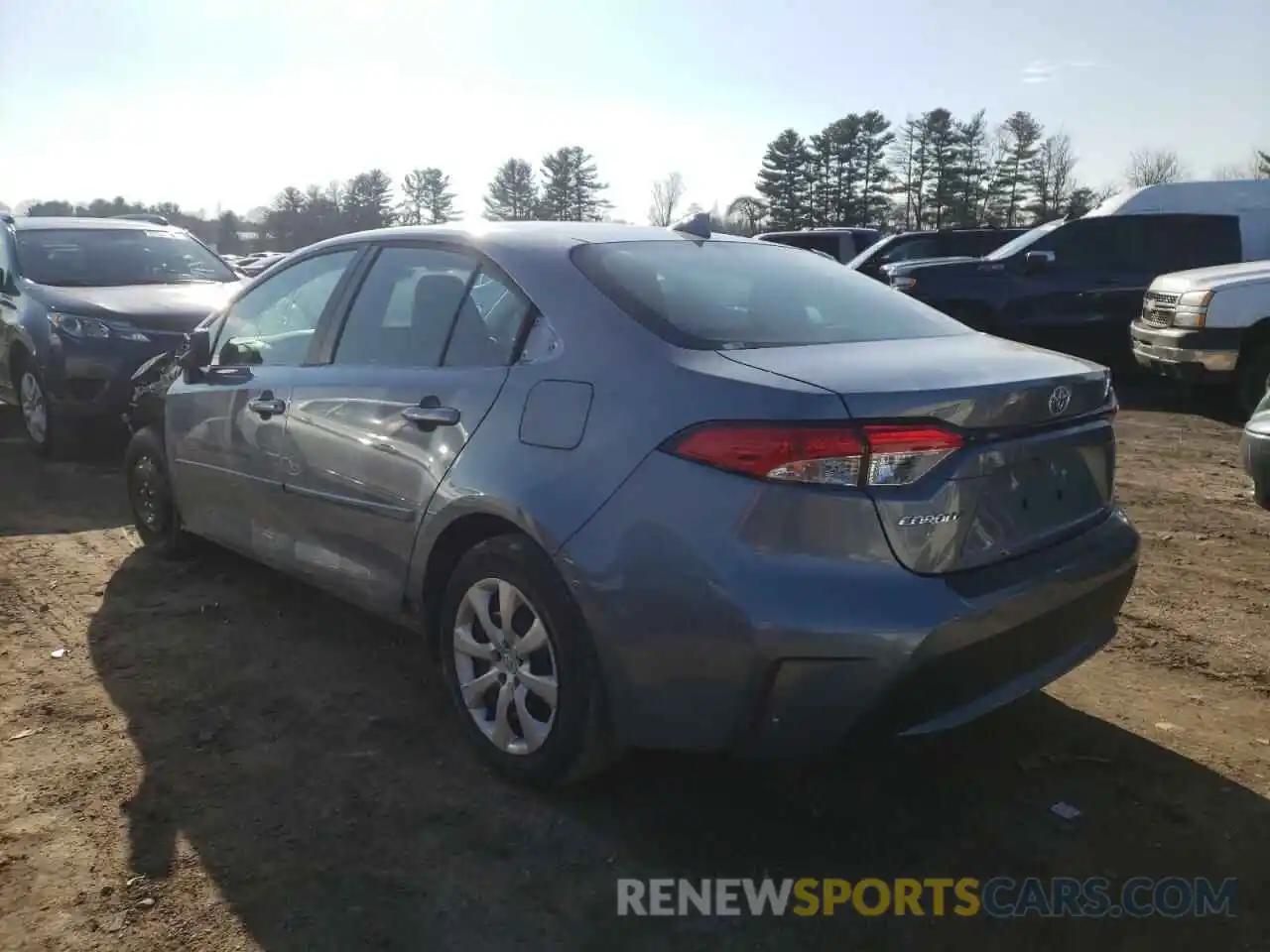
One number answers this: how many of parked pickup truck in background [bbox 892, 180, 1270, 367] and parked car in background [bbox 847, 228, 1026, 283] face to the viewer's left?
2

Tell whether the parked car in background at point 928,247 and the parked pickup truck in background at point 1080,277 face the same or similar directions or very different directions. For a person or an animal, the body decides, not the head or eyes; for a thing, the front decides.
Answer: same or similar directions

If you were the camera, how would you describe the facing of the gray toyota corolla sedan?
facing away from the viewer and to the left of the viewer

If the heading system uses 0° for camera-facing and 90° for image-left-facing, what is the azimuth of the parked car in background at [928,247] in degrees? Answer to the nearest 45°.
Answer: approximately 90°

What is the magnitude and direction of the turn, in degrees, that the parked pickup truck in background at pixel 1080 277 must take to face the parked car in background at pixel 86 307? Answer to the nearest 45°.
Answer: approximately 45° to its left

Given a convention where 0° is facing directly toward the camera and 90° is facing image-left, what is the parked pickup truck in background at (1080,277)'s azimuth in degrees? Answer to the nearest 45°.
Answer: approximately 90°

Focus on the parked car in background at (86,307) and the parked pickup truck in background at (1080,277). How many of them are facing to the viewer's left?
1

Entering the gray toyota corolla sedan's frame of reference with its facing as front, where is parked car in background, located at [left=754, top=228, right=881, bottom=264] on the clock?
The parked car in background is roughly at 2 o'clock from the gray toyota corolla sedan.

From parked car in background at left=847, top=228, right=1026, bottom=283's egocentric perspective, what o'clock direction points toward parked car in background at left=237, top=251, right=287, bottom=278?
parked car in background at left=237, top=251, right=287, bottom=278 is roughly at 12 o'clock from parked car in background at left=847, top=228, right=1026, bottom=283.

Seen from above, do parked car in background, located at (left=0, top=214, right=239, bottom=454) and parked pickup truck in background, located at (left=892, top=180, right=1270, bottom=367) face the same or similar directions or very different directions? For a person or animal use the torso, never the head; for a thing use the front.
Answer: very different directions

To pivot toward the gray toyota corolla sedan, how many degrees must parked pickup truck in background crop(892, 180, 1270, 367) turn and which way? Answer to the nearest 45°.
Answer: approximately 90° to its left

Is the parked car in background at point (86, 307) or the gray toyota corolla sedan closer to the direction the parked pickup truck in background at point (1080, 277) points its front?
the parked car in background

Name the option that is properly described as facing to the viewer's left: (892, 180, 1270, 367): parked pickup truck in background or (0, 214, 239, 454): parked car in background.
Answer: (892, 180, 1270, 367): parked pickup truck in background
